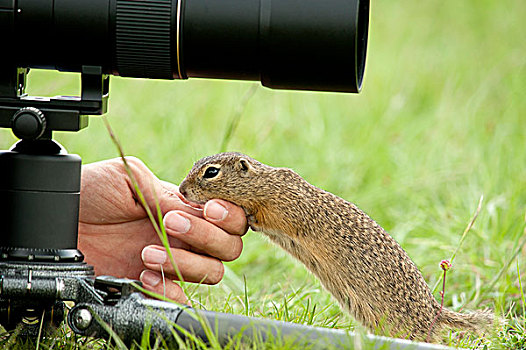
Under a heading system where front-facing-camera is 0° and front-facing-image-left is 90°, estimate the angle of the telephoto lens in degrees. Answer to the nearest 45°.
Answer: approximately 270°

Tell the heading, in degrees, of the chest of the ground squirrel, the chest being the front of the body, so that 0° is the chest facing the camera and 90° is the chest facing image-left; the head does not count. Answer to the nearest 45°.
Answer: approximately 90°

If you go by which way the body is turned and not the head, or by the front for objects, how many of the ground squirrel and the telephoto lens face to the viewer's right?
1

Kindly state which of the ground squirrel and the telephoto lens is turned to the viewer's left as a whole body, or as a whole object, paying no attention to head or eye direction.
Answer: the ground squirrel

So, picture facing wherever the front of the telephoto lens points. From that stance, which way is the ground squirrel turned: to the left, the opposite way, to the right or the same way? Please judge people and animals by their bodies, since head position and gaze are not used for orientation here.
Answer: the opposite way
